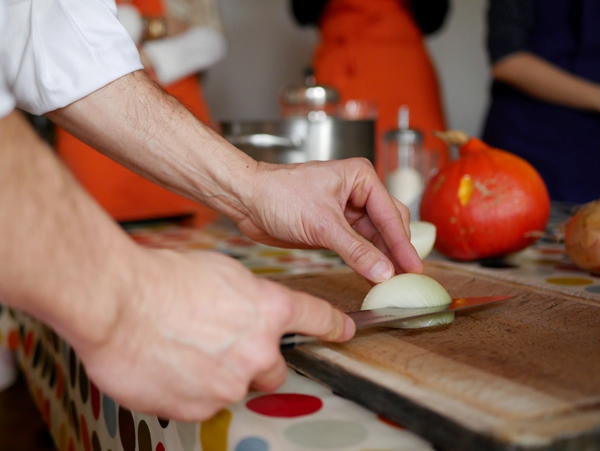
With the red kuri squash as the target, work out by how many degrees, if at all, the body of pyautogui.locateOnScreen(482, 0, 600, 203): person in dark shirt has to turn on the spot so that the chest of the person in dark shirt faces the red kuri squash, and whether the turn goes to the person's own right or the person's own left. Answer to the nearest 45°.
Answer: approximately 45° to the person's own right

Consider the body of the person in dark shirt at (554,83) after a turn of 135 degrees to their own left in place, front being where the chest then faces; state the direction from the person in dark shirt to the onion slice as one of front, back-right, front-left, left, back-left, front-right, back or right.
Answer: back

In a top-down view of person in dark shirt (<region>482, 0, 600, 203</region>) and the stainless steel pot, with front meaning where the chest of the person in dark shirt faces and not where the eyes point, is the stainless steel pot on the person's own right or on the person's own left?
on the person's own right
